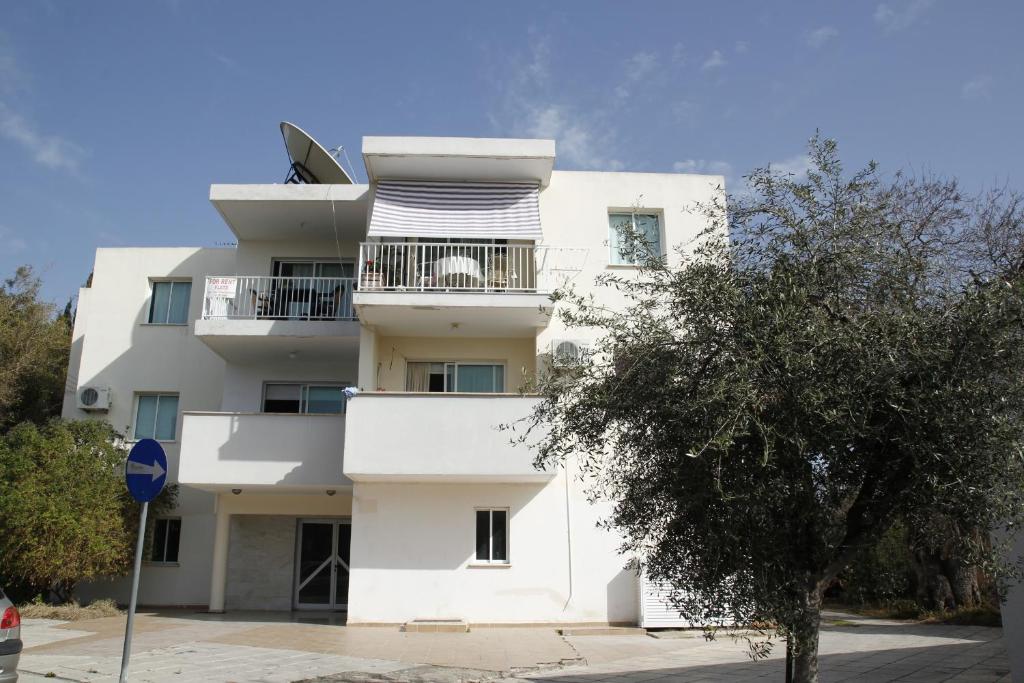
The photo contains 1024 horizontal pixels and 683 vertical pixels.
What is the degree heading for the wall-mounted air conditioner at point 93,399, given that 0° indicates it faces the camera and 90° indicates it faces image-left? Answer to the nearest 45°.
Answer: approximately 0°

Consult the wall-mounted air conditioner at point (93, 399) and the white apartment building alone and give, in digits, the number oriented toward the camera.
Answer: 2

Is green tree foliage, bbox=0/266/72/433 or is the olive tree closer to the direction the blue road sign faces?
the olive tree

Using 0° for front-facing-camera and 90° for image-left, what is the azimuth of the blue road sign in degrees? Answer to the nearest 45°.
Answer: approximately 315°

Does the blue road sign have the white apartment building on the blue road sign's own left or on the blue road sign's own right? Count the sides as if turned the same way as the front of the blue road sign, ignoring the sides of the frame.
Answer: on the blue road sign's own left

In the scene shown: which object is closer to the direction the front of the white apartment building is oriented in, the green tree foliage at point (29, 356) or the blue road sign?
the blue road sign

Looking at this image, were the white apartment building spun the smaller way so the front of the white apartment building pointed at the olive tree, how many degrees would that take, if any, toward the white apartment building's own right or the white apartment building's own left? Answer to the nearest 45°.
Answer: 0° — it already faces it

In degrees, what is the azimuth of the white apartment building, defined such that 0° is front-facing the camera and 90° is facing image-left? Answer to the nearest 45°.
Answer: approximately 0°

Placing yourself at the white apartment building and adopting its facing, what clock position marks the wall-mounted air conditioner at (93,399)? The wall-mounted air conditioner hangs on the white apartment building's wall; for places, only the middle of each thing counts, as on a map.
The wall-mounted air conditioner is roughly at 4 o'clock from the white apartment building.
